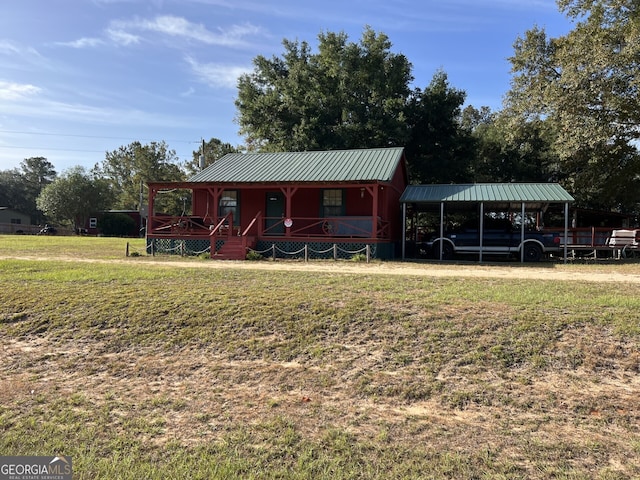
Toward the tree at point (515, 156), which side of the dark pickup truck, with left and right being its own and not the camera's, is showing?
right

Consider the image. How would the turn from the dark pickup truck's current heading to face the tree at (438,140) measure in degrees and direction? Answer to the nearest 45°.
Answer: approximately 90° to its right

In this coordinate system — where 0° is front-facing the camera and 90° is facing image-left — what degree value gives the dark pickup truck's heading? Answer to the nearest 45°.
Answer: approximately 90°

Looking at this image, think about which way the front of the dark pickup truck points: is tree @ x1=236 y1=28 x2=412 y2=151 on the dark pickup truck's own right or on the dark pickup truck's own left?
on the dark pickup truck's own right
